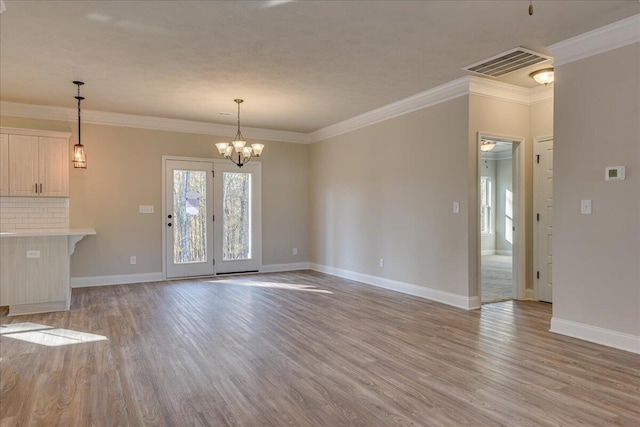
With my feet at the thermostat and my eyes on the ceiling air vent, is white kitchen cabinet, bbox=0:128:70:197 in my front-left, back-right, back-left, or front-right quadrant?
front-left

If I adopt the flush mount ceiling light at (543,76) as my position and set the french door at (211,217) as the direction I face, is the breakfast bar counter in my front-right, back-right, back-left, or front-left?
front-left

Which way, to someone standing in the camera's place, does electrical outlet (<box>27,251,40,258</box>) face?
facing the viewer

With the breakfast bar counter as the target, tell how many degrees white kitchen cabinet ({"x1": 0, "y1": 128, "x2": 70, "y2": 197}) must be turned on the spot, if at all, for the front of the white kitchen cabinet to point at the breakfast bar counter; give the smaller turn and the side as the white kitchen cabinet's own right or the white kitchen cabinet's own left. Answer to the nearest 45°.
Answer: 0° — it already faces it

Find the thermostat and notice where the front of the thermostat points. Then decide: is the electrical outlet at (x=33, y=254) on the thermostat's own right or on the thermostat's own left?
on the thermostat's own right

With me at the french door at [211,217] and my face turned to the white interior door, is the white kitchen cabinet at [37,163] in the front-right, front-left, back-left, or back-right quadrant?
back-right

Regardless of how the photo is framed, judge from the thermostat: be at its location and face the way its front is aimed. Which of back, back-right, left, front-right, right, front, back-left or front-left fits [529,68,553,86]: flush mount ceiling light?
back-right

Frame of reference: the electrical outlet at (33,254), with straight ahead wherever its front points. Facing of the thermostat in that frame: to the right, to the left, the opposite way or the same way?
to the right

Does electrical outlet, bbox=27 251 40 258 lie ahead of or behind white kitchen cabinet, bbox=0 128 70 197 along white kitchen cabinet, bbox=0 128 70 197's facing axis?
ahead

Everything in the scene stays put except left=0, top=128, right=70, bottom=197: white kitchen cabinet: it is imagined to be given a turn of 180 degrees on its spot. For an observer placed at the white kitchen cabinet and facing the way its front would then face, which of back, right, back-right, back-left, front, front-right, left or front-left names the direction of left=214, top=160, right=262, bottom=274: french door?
right

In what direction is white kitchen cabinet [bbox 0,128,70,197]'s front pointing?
toward the camera

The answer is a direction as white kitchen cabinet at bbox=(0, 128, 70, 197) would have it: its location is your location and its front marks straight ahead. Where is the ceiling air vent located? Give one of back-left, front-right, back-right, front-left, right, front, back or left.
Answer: front-left
